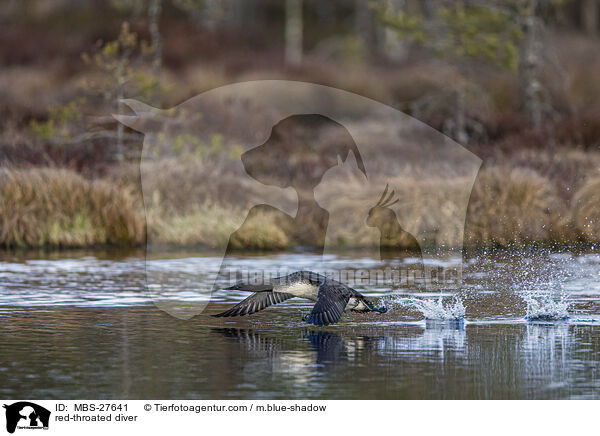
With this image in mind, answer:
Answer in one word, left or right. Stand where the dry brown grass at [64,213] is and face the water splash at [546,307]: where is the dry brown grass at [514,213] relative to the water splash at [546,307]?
left

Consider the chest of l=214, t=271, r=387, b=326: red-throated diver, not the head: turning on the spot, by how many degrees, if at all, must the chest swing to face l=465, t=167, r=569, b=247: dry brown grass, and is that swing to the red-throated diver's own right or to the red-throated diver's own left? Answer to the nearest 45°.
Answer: approximately 135° to the red-throated diver's own right

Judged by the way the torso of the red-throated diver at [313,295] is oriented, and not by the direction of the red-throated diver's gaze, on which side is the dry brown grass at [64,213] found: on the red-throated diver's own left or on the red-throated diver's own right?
on the red-throated diver's own right

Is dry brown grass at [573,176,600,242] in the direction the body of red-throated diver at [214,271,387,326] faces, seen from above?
no

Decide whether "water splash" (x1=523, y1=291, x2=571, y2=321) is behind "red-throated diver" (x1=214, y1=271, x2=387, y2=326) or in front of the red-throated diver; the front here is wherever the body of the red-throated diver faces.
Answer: behind

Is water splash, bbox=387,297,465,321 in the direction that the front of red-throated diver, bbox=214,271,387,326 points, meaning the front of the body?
no

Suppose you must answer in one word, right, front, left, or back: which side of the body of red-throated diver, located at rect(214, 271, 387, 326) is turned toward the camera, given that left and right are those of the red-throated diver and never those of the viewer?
left
